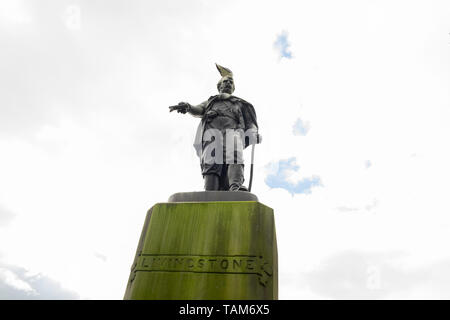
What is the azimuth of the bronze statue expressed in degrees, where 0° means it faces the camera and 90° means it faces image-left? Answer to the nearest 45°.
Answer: approximately 0°
